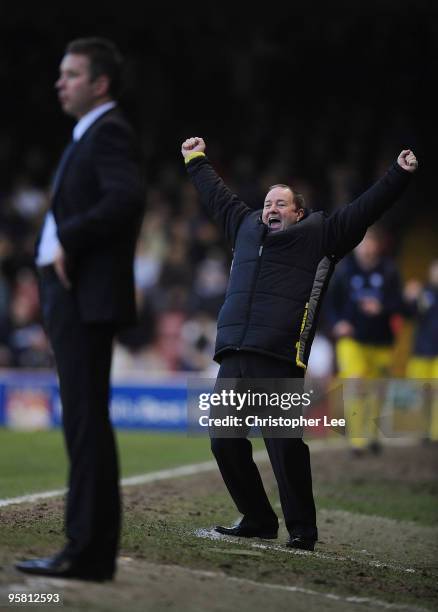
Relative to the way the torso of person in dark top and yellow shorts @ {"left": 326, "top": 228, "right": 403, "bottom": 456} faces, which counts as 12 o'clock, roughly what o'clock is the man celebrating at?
The man celebrating is roughly at 12 o'clock from the person in dark top and yellow shorts.
